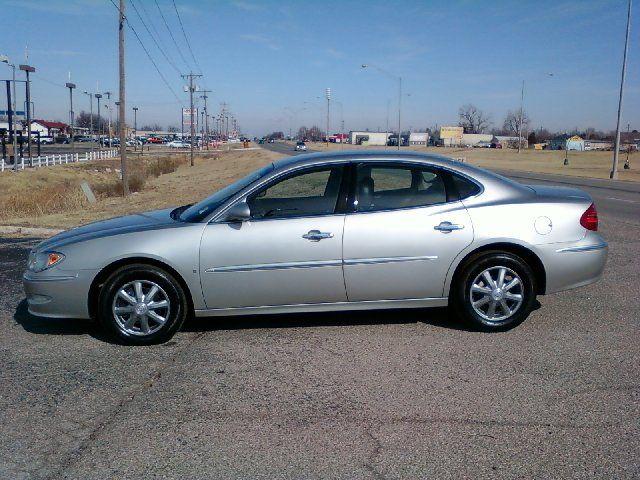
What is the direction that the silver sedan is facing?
to the viewer's left

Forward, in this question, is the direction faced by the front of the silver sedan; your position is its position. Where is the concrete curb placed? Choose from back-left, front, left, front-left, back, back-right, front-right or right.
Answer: front-right
